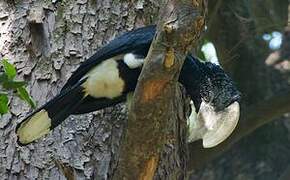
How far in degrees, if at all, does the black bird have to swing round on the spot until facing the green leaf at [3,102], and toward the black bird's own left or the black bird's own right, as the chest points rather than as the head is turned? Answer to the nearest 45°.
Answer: approximately 135° to the black bird's own right

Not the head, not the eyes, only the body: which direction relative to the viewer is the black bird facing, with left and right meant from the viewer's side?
facing to the right of the viewer
